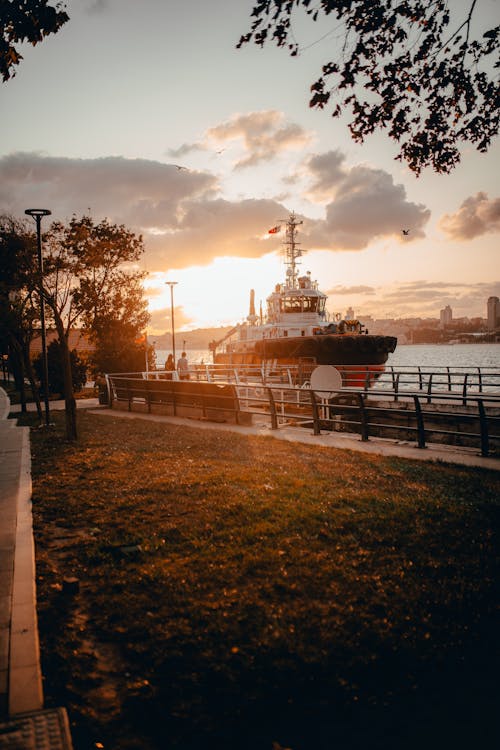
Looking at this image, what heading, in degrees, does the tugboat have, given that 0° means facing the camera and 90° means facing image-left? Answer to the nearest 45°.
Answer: approximately 315°

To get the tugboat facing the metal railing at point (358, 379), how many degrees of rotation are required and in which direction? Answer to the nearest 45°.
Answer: approximately 45° to its right

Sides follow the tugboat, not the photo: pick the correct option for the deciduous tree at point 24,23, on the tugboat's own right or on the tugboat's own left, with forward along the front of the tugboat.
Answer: on the tugboat's own right
